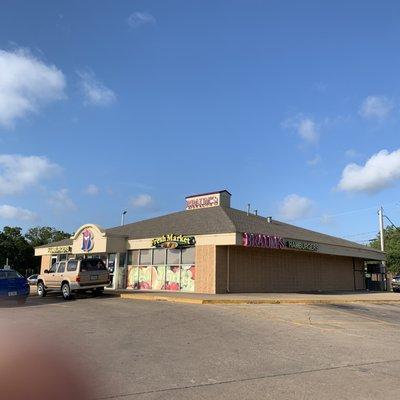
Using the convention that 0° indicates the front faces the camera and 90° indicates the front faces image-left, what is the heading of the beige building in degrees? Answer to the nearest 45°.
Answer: approximately 45°

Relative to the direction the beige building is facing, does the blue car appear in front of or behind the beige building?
in front

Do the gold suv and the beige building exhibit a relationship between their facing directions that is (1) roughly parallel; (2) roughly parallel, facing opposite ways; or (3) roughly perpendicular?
roughly perpendicular

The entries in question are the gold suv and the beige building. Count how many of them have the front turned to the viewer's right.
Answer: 0
